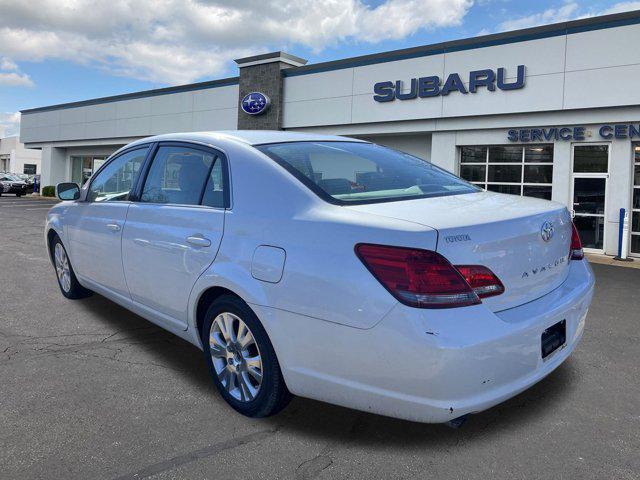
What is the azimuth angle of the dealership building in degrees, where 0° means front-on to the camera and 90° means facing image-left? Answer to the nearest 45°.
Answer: approximately 45°

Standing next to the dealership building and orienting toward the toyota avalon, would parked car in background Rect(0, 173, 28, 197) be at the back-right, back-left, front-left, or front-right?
back-right

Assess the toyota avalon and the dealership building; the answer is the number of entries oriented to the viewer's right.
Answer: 0

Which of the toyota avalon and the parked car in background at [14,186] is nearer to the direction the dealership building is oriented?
the toyota avalon

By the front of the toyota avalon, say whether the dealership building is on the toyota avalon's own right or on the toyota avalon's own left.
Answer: on the toyota avalon's own right

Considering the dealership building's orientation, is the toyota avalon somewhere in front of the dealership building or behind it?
in front

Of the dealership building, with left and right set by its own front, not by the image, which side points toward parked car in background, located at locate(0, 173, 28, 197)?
right

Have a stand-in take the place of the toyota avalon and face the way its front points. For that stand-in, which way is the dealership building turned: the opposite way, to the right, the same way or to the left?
to the left

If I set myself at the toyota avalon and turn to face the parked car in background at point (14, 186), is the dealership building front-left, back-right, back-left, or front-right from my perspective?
front-right

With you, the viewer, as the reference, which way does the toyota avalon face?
facing away from the viewer and to the left of the viewer
